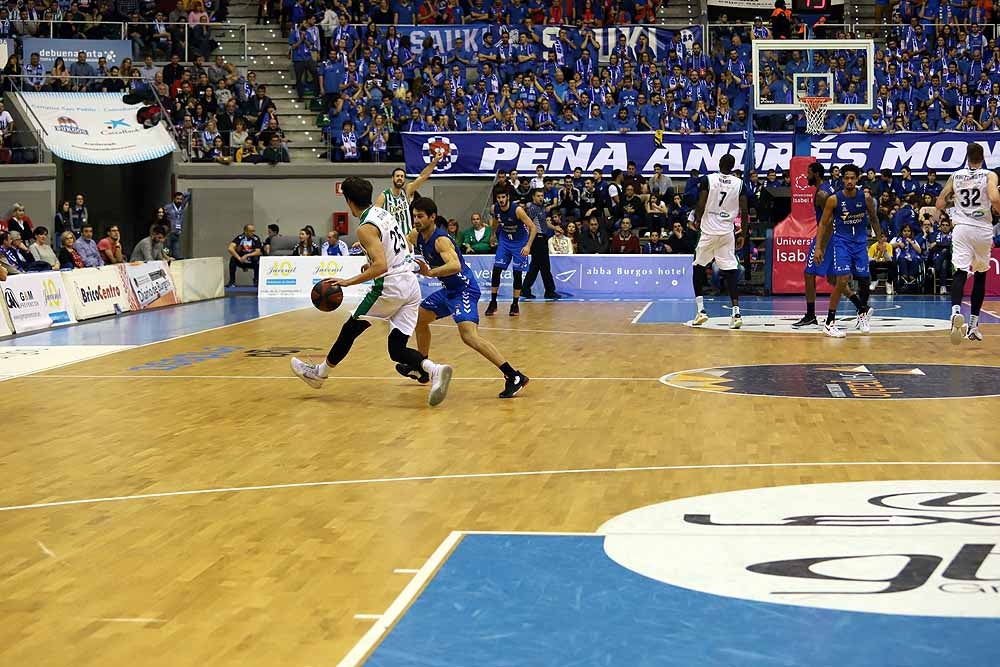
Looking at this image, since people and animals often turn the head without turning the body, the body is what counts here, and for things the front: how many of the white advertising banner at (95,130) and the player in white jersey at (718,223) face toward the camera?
1

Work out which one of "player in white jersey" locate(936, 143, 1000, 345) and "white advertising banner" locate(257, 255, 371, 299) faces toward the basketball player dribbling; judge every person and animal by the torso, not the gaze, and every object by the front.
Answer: the white advertising banner

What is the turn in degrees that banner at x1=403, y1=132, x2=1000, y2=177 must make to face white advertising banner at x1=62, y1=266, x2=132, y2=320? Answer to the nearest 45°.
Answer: approximately 45° to its right

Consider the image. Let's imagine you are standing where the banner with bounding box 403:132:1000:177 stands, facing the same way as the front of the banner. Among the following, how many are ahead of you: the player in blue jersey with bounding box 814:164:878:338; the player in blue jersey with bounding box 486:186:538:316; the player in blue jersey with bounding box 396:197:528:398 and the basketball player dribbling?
4

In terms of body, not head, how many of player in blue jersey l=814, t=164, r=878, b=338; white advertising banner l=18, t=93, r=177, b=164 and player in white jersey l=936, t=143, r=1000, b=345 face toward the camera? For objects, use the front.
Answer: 2

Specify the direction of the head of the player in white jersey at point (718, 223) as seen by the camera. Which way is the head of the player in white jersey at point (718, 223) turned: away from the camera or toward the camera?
away from the camera

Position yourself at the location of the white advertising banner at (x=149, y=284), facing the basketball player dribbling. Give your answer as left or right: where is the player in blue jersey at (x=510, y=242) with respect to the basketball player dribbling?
left

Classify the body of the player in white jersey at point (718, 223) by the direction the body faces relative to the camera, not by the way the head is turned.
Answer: away from the camera

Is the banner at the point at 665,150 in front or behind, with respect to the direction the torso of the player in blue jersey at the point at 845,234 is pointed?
behind
